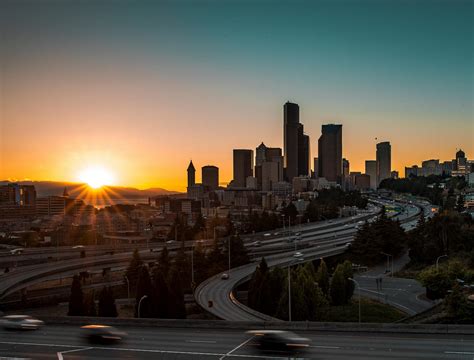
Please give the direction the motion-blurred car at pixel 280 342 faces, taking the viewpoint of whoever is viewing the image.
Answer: facing to the right of the viewer

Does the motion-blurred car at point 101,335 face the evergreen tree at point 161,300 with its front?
no

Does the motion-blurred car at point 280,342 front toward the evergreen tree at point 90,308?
no

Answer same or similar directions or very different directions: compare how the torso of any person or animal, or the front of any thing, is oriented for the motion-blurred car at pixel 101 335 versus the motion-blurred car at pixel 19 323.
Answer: same or similar directions

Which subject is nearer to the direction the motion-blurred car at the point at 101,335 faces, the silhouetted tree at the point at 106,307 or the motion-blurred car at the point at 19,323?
the silhouetted tree

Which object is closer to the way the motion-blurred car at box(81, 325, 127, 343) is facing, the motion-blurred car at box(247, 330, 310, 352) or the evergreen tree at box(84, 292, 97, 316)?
the motion-blurred car

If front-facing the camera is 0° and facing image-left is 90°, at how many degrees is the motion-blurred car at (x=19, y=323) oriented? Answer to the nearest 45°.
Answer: approximately 270°

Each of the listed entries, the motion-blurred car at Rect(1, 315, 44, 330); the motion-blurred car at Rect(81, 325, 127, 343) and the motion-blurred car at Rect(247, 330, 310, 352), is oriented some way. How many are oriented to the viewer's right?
3

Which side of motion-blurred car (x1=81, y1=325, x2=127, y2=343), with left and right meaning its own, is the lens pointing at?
right

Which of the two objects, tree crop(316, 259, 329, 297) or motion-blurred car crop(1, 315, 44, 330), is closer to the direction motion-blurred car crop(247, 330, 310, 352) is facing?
the tree

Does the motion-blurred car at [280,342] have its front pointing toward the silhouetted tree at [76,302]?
no

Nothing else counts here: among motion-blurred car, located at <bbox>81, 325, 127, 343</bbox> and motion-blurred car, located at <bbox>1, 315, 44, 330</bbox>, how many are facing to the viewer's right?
2

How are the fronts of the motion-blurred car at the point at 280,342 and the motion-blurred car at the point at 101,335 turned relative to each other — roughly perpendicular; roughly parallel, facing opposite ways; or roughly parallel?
roughly parallel

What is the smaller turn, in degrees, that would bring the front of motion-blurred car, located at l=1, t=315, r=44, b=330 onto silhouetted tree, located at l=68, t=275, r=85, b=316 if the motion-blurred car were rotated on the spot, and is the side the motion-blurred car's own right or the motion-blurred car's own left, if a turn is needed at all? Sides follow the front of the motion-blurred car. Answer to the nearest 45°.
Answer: approximately 90° to the motion-blurred car's own left

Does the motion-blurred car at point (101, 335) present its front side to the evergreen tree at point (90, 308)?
no

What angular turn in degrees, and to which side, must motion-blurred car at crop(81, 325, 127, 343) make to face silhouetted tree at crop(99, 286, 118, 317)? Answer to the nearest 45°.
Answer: approximately 90° to its left
